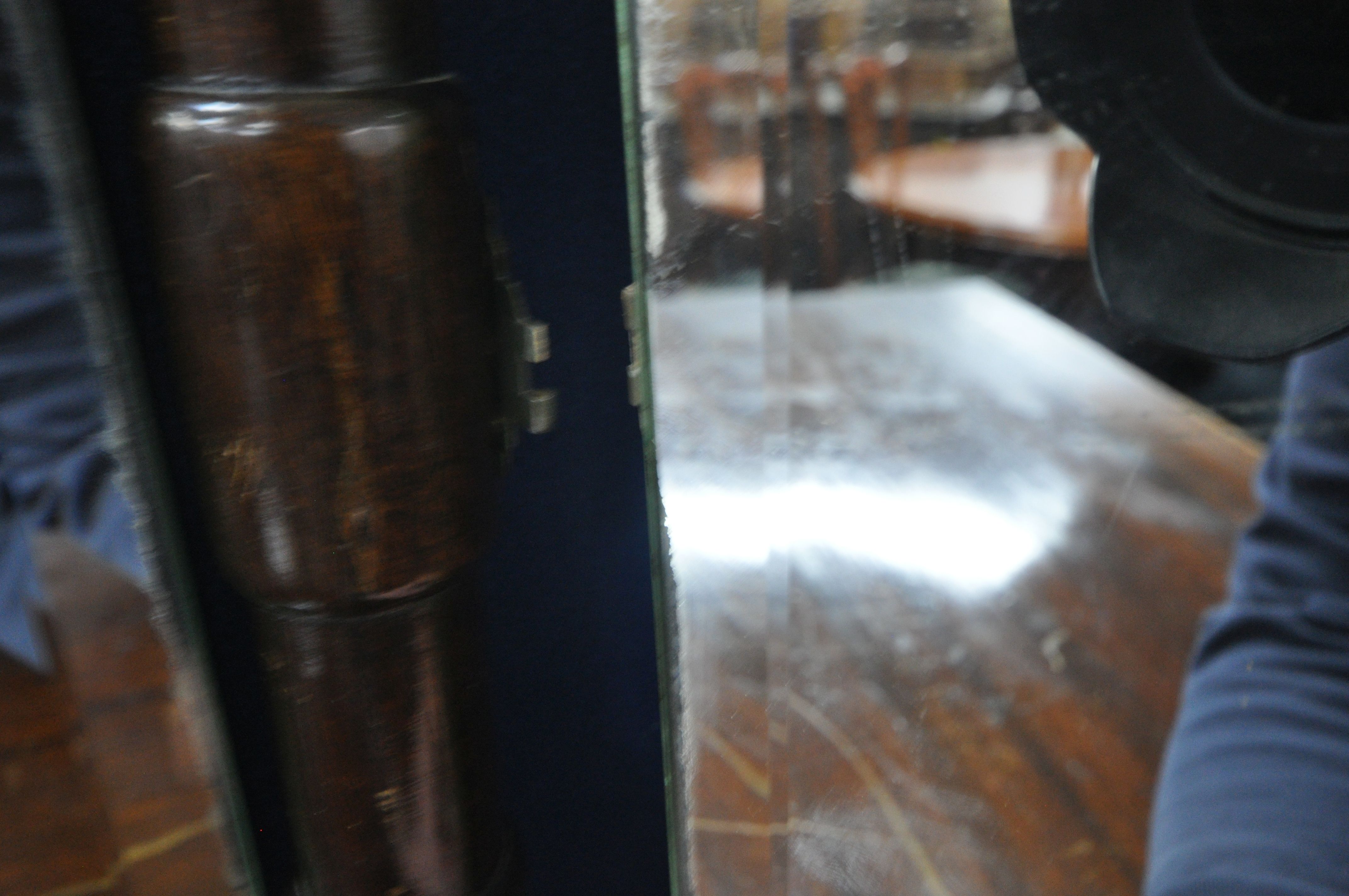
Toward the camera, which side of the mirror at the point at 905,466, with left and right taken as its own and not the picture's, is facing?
front
